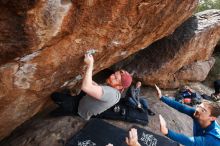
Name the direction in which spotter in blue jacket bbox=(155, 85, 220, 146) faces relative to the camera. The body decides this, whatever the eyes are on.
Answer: to the viewer's left

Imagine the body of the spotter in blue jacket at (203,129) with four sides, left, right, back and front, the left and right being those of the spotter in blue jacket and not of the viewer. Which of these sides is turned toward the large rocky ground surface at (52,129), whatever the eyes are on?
front

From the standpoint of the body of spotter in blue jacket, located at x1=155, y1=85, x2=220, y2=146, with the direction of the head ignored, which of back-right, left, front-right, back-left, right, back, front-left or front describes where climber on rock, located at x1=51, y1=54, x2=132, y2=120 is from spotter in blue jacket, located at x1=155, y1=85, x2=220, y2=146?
front

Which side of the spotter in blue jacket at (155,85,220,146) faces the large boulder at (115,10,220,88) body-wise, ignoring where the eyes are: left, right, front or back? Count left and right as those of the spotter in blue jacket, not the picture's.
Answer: right

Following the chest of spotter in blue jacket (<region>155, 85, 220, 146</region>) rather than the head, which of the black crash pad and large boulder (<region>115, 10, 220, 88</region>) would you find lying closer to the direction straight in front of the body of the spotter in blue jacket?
the black crash pad

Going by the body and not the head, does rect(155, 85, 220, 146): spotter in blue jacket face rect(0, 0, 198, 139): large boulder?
yes
